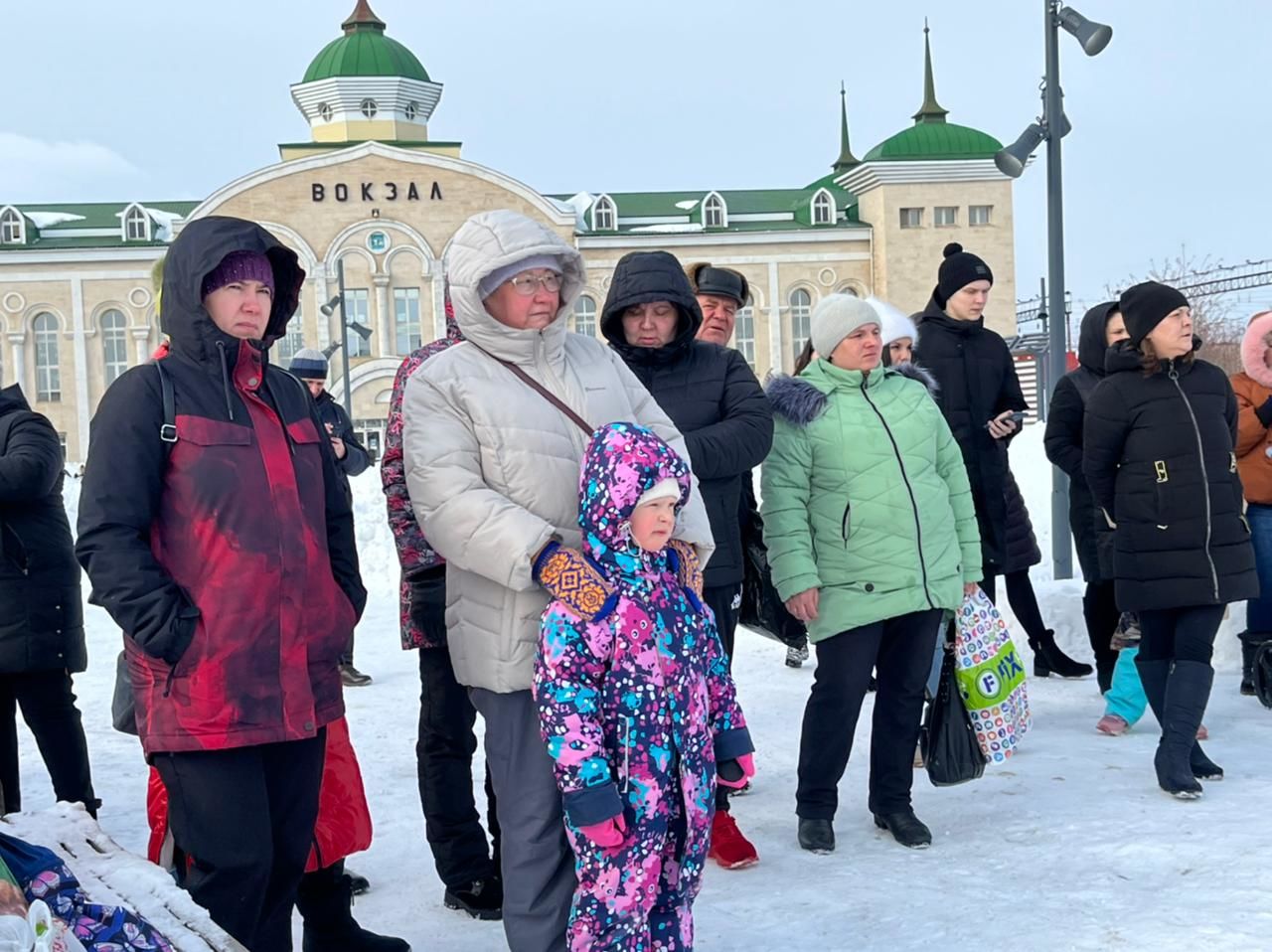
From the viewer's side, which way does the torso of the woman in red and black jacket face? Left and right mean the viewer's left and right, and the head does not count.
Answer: facing the viewer and to the right of the viewer

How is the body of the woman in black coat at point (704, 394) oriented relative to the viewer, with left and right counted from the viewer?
facing the viewer

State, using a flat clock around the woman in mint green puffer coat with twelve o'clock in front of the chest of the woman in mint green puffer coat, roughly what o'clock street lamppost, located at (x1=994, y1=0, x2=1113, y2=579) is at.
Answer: The street lamppost is roughly at 8 o'clock from the woman in mint green puffer coat.

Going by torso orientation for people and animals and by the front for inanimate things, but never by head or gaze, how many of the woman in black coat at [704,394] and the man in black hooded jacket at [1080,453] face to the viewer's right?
1

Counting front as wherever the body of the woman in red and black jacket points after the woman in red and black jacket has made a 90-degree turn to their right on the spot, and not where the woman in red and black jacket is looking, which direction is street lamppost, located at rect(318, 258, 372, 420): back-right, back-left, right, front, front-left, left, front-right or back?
back-right

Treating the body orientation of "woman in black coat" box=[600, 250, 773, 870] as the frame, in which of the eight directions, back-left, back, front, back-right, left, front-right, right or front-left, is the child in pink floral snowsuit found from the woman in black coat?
front

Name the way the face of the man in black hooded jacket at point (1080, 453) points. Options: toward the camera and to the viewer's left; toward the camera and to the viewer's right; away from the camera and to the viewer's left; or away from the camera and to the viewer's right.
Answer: toward the camera and to the viewer's right

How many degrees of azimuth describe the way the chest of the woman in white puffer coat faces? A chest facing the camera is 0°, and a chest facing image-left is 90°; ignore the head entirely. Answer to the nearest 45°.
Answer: approximately 315°

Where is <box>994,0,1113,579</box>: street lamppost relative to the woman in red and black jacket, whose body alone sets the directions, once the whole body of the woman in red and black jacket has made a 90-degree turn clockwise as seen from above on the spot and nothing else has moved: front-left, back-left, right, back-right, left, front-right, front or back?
back

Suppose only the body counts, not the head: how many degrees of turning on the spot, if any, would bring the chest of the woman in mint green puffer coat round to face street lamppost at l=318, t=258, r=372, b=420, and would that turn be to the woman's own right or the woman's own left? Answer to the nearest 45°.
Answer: approximately 180°

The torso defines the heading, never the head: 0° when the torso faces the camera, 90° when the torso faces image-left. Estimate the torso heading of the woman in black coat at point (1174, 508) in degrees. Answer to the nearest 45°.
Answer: approximately 315°

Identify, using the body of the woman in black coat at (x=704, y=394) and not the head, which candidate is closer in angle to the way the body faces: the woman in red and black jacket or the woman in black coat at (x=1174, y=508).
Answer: the woman in red and black jacket

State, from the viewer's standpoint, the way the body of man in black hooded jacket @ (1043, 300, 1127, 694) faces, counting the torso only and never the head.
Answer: to the viewer's right

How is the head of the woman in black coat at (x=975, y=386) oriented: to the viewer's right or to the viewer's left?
to the viewer's right

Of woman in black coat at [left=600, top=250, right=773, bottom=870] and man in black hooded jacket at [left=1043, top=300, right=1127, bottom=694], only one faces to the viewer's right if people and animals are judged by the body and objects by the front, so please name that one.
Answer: the man in black hooded jacket
